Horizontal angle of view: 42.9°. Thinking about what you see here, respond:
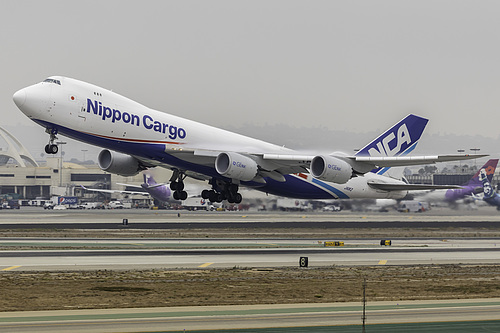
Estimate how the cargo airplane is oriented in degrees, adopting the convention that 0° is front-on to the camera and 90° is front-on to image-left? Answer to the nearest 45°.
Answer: approximately 45°
